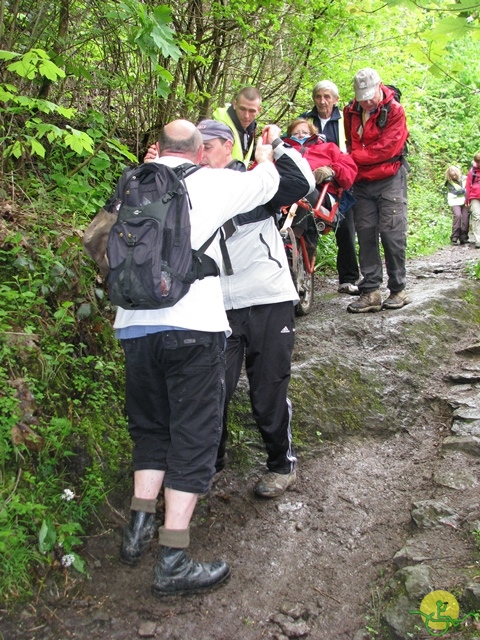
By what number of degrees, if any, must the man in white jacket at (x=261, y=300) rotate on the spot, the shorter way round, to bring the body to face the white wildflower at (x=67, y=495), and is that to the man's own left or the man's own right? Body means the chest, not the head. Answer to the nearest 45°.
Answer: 0° — they already face it

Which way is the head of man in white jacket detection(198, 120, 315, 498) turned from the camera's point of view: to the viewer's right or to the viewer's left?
to the viewer's left

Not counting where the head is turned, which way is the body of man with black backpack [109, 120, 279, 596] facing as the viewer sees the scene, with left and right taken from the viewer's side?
facing away from the viewer and to the right of the viewer

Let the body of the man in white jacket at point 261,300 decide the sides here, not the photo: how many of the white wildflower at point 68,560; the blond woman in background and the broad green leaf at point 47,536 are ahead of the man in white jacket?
2

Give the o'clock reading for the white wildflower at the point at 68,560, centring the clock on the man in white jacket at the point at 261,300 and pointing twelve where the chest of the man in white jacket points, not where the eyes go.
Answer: The white wildflower is roughly at 12 o'clock from the man in white jacket.

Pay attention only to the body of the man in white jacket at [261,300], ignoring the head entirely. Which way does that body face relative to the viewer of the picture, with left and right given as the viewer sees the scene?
facing the viewer and to the left of the viewer

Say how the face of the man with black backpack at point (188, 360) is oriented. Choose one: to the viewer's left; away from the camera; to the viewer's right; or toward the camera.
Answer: away from the camera

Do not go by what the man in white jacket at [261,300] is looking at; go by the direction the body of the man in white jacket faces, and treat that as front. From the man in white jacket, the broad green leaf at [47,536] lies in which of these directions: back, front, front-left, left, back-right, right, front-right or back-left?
front

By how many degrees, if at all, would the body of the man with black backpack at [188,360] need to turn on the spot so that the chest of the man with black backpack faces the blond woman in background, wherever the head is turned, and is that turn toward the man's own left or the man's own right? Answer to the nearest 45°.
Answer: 0° — they already face them

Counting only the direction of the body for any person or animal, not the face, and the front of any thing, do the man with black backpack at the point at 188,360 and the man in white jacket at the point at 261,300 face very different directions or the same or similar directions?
very different directions

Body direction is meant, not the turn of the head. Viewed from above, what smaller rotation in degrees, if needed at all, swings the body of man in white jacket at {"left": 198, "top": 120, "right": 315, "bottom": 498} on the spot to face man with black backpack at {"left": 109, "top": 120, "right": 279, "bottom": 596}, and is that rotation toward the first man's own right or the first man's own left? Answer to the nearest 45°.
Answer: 0° — they already face them

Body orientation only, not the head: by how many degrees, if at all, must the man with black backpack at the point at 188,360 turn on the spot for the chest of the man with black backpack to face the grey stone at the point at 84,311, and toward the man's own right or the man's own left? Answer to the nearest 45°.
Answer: approximately 90° to the man's own left

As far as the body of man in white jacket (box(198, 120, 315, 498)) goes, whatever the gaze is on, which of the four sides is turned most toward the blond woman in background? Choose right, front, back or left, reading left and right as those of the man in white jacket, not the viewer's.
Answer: back
